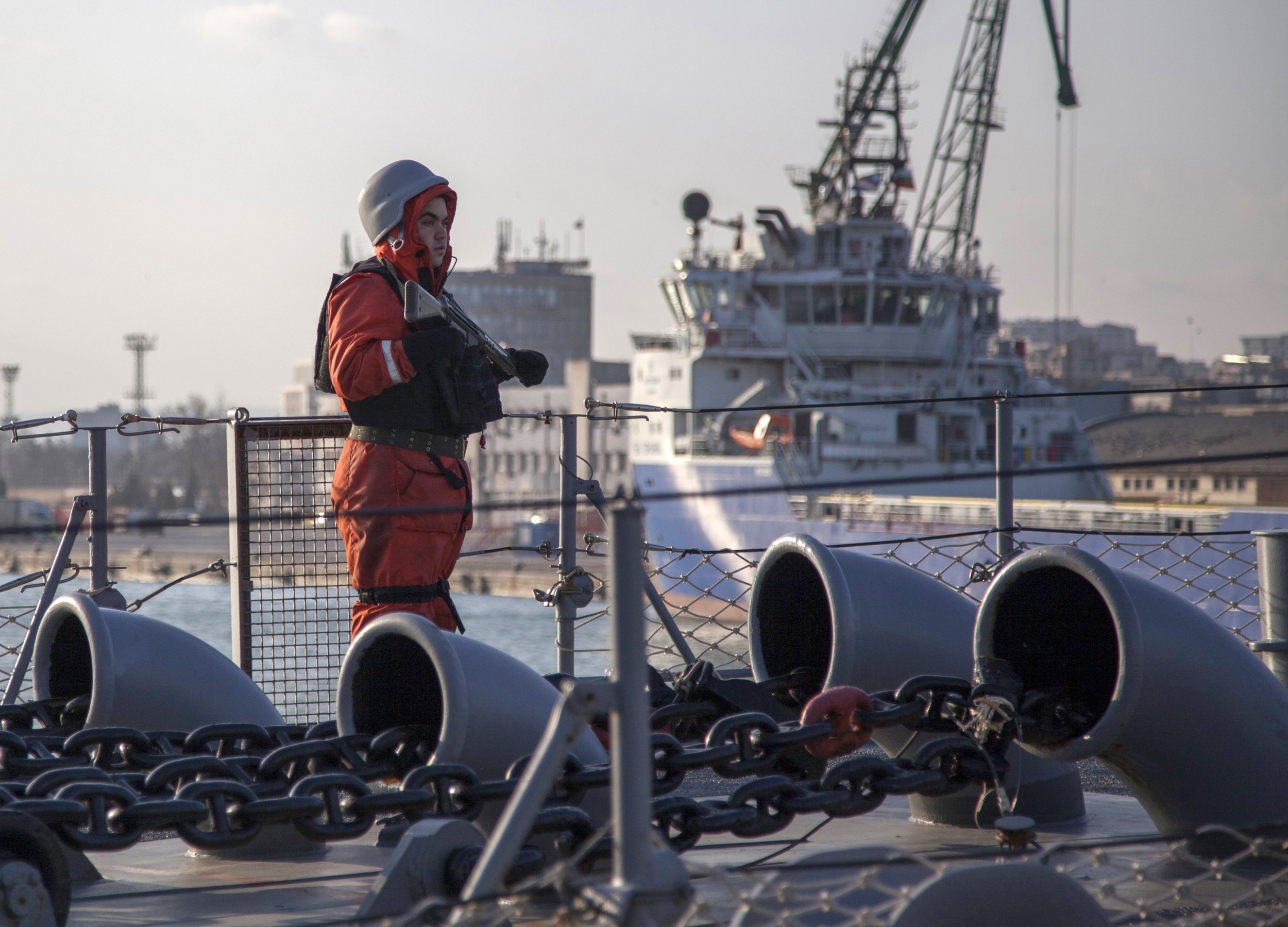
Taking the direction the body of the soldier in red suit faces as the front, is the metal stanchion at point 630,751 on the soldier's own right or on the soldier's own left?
on the soldier's own right

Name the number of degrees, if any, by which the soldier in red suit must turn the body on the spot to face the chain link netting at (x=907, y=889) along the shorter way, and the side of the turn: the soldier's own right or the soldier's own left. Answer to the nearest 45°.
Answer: approximately 45° to the soldier's own right

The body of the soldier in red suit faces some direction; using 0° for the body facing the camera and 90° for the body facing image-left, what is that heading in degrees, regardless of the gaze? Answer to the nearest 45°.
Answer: approximately 270°

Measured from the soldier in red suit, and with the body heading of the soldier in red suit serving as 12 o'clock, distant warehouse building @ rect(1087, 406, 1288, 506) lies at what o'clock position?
The distant warehouse building is roughly at 10 o'clock from the soldier in red suit.

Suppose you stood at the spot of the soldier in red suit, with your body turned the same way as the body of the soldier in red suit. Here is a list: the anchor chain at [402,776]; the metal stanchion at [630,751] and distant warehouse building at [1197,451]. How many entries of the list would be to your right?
2

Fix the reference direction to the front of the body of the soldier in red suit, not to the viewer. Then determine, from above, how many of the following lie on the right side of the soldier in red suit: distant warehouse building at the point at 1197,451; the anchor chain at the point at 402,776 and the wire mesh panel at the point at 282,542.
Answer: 1

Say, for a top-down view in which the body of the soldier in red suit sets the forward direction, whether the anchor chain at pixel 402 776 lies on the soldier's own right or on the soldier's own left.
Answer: on the soldier's own right

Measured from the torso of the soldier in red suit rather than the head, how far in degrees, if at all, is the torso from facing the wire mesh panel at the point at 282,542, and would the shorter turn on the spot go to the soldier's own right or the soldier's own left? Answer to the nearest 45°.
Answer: approximately 180°
